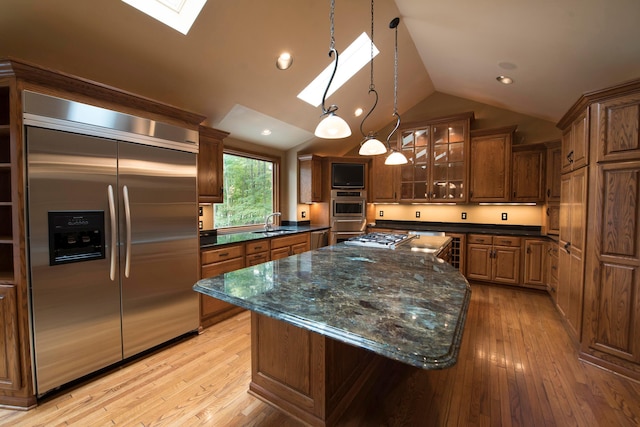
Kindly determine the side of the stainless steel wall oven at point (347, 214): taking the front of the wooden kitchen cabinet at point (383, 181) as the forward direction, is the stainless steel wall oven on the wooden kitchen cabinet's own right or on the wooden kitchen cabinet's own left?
on the wooden kitchen cabinet's own right

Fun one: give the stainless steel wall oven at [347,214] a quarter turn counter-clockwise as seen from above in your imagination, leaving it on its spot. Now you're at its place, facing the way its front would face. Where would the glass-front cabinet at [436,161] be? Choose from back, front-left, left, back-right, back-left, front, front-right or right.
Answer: front

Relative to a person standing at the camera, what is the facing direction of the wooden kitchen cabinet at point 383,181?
facing the viewer

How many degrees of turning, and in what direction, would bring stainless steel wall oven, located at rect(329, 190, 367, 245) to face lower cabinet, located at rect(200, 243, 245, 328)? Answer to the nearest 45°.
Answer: approximately 45° to its right

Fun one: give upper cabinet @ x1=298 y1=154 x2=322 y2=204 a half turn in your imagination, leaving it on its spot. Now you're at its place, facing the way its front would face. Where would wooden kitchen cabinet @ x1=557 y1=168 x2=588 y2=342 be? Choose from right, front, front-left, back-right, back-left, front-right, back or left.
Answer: back

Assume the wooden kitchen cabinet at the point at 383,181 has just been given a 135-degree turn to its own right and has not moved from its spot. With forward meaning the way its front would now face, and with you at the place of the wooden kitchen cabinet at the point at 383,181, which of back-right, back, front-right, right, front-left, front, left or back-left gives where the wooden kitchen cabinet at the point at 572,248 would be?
back

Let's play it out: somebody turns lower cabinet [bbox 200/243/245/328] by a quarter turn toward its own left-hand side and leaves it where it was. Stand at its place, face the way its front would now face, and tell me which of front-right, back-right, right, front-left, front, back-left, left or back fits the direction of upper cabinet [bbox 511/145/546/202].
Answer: front-right

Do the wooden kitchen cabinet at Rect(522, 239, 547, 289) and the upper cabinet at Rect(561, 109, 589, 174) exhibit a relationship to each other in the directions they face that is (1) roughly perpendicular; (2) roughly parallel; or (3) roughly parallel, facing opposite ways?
roughly perpendicular

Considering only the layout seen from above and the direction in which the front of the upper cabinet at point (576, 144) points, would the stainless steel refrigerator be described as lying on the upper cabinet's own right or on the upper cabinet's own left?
on the upper cabinet's own left

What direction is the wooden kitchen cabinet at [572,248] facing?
to the viewer's left

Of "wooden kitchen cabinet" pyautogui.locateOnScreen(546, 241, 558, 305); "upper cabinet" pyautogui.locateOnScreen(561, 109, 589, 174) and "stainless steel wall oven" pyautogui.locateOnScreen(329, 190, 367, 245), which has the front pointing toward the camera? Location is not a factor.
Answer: the stainless steel wall oven

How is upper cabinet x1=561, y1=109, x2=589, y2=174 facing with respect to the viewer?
to the viewer's left

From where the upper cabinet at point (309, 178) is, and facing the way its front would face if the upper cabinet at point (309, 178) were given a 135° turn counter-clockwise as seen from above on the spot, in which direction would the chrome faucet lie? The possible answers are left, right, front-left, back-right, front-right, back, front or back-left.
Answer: back-left

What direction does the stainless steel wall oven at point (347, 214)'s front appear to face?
toward the camera

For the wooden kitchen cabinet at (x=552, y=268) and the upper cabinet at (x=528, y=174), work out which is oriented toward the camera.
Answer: the upper cabinet

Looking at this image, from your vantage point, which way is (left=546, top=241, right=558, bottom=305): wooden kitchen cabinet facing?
to the viewer's left

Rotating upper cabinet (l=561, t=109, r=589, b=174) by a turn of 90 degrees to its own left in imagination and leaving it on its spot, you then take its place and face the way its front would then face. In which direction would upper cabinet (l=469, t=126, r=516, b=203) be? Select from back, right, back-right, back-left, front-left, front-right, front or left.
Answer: back-right
